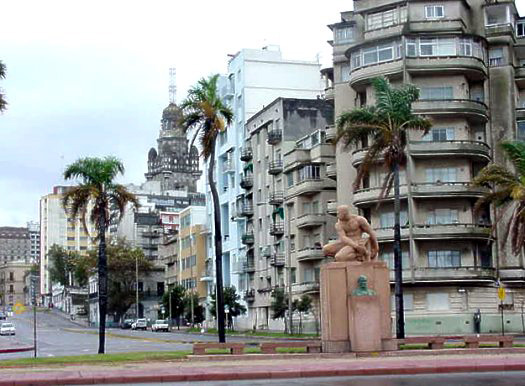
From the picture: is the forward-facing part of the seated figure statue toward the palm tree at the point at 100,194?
no

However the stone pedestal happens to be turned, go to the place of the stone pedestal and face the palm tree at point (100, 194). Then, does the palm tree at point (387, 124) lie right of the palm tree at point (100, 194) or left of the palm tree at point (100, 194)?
right

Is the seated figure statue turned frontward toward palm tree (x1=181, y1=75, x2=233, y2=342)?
no

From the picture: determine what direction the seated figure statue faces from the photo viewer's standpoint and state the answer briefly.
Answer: facing the viewer and to the left of the viewer

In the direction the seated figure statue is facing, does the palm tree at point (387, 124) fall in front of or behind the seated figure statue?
behind
